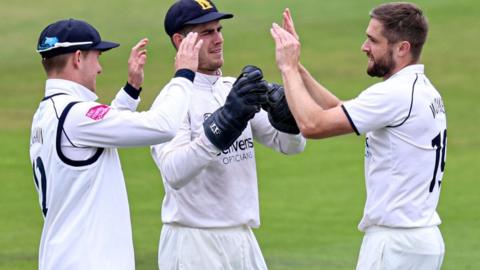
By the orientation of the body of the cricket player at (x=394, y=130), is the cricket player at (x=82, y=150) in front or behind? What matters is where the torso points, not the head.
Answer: in front

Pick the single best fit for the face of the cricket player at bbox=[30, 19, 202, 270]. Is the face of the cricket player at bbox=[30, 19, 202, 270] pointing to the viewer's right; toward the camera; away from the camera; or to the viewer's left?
to the viewer's right

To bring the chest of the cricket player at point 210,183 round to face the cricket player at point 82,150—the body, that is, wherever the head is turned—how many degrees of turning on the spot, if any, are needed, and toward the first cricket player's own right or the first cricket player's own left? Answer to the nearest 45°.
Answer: approximately 90° to the first cricket player's own right

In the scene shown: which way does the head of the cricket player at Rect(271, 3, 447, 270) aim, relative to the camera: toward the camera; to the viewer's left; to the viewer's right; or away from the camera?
to the viewer's left

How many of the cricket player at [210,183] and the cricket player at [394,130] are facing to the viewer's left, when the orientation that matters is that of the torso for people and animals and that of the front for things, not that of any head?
1

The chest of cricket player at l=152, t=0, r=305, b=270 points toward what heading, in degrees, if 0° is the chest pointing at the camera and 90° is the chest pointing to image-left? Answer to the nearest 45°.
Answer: approximately 315°

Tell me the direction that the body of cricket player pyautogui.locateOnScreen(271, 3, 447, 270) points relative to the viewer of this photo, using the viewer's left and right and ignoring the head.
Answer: facing to the left of the viewer

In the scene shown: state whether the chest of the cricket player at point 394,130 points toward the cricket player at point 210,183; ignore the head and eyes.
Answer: yes
